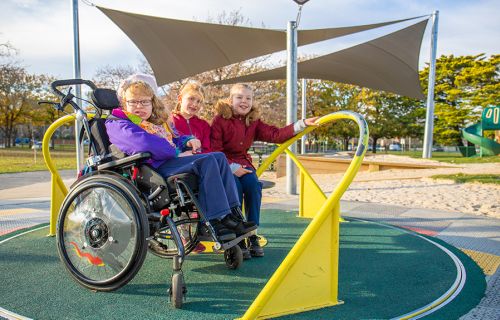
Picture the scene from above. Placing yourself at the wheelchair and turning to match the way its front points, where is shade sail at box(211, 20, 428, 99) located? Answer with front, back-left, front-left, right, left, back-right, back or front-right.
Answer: left

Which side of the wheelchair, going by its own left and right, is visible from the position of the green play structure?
left

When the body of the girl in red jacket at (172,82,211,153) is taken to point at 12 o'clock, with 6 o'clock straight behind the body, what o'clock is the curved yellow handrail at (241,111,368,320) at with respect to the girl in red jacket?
The curved yellow handrail is roughly at 11 o'clock from the girl in red jacket.

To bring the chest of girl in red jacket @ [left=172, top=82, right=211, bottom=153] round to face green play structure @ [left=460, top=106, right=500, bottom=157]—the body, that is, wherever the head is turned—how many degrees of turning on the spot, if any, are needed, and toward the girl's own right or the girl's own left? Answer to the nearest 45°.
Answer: approximately 135° to the girl's own left

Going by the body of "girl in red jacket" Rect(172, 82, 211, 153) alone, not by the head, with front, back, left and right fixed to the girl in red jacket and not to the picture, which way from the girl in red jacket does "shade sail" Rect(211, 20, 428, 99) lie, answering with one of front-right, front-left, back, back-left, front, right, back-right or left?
back-left

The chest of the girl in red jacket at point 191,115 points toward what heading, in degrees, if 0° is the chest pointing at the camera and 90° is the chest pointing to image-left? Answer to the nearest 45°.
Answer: approximately 0°

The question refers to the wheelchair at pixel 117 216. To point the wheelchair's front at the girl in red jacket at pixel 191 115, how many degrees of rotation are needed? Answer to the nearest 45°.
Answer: approximately 90° to its left
